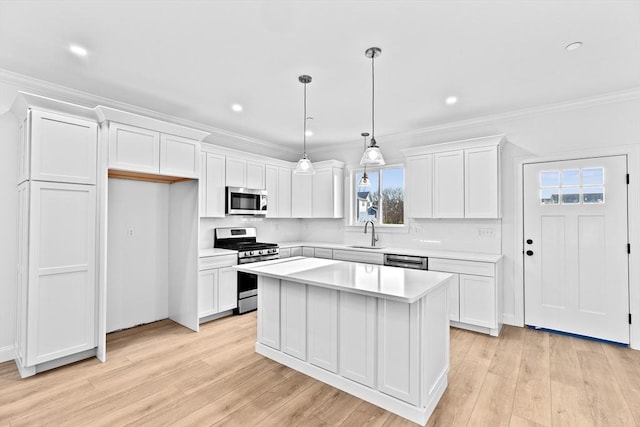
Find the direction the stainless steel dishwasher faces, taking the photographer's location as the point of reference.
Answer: facing the viewer and to the left of the viewer

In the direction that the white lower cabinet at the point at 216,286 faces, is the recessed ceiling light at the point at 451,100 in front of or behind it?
in front

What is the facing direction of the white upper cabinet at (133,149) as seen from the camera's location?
facing the viewer and to the right of the viewer

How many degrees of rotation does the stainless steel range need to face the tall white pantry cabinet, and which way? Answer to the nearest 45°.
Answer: approximately 90° to its right

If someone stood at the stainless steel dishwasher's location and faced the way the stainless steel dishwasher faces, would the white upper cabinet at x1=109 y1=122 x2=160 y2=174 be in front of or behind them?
in front

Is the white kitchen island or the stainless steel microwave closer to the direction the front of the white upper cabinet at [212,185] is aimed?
the white kitchen island

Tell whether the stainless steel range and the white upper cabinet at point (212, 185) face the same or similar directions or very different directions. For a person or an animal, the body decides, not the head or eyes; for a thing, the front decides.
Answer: same or similar directions

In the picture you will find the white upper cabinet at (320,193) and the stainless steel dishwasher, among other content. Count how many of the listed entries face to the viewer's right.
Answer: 0

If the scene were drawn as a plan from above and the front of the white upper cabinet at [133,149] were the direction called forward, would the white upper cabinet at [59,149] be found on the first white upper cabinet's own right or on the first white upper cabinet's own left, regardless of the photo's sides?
on the first white upper cabinet's own right

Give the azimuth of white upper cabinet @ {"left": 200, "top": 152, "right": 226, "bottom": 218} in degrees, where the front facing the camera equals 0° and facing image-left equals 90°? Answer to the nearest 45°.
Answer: approximately 315°
